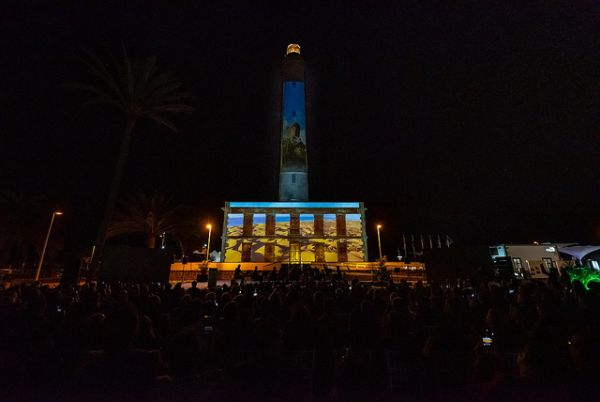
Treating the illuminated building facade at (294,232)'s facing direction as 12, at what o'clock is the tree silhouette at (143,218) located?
The tree silhouette is roughly at 3 o'clock from the illuminated building facade.

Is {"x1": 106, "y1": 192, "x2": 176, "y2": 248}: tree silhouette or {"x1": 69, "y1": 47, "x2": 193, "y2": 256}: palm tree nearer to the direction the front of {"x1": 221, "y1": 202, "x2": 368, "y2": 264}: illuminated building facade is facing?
the palm tree

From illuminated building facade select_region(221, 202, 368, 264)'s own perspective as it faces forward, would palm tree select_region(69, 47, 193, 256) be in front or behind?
in front

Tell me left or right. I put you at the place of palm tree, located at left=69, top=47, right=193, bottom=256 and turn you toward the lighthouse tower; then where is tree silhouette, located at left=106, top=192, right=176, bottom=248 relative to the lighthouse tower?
left

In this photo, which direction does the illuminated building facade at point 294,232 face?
toward the camera
